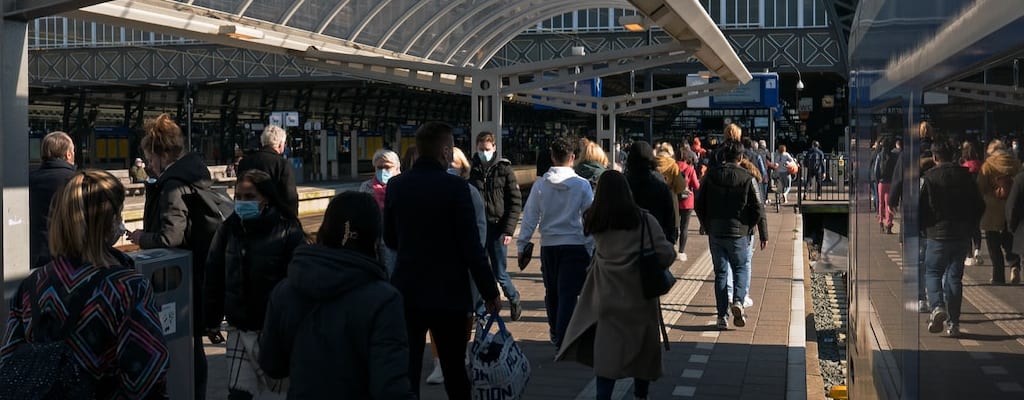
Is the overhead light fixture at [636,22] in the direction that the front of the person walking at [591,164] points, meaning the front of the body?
yes

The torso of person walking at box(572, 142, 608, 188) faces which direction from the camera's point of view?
away from the camera

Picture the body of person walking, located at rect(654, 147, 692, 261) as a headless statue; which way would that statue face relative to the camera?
away from the camera

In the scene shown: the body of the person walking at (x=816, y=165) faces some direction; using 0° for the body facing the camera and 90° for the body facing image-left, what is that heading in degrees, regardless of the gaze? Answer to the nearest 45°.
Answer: approximately 180°

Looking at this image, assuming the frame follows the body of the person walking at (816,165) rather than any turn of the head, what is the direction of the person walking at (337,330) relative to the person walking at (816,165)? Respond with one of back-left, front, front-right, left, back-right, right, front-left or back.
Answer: back

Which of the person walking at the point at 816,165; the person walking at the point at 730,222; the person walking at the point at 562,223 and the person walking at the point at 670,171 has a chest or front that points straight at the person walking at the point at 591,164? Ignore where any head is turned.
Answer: the person walking at the point at 562,223

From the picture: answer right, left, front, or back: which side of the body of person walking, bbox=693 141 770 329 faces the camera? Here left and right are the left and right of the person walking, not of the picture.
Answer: back

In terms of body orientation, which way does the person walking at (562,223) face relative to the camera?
away from the camera

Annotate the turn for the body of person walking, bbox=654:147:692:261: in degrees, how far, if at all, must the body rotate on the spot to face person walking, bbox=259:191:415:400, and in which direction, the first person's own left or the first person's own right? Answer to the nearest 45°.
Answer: approximately 180°

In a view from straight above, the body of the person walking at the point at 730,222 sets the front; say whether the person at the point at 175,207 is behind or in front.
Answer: behind

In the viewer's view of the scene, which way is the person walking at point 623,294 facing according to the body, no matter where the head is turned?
away from the camera
